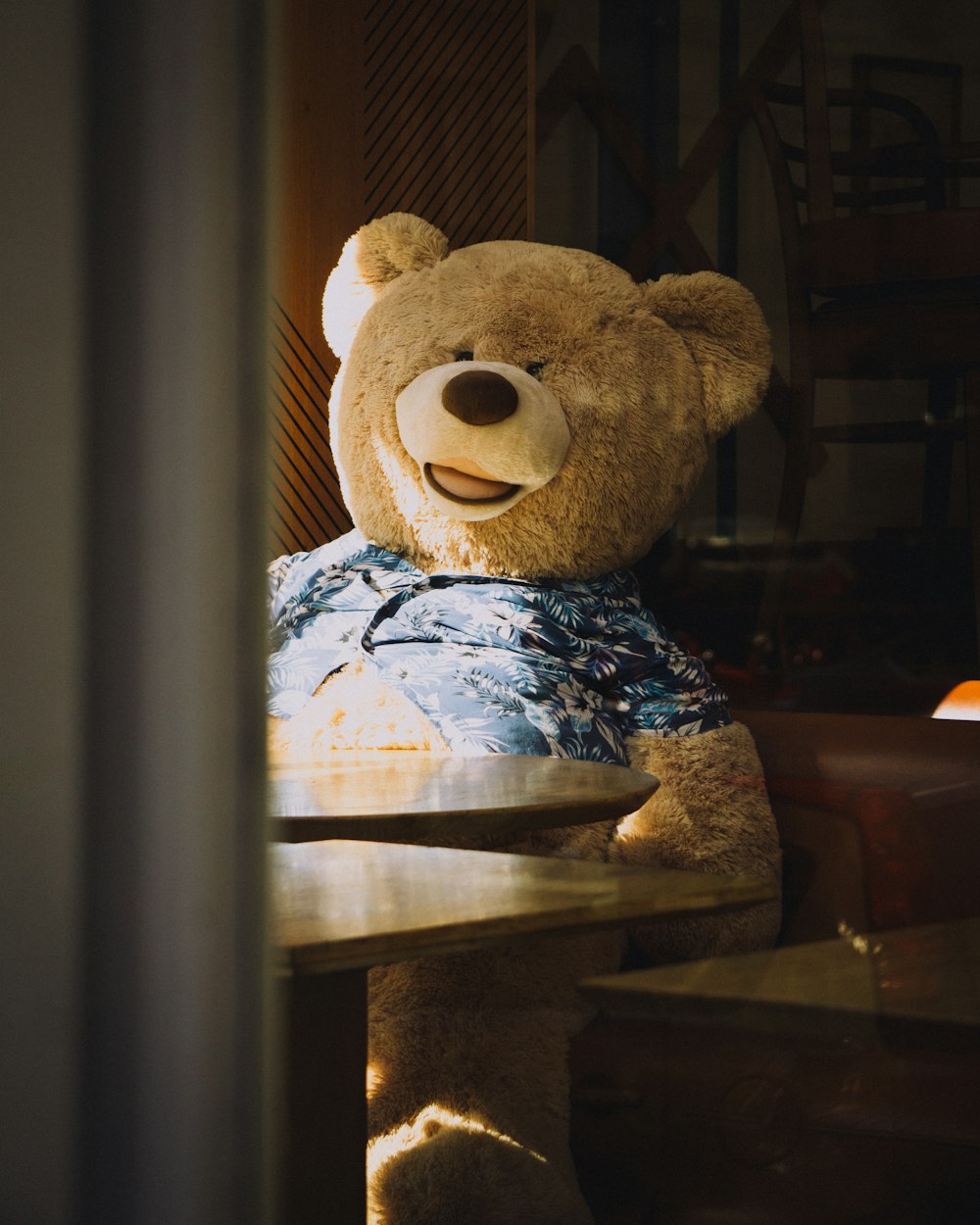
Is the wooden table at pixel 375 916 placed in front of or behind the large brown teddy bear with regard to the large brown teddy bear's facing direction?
in front

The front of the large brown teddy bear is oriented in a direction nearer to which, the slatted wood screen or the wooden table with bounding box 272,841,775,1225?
the wooden table

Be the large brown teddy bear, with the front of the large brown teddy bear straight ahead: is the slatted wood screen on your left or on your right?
on your right
